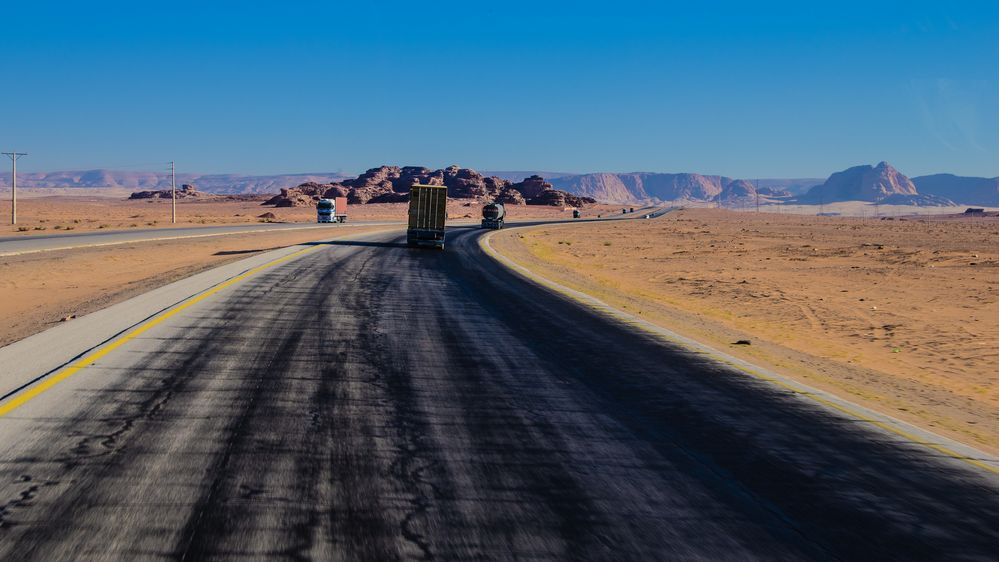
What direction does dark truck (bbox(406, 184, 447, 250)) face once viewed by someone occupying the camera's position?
facing away from the viewer
